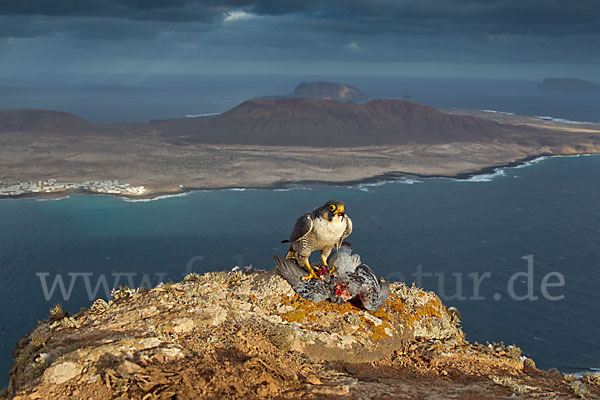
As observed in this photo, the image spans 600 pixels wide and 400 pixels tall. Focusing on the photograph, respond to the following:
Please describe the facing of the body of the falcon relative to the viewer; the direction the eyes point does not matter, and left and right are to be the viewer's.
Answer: facing the viewer and to the right of the viewer
